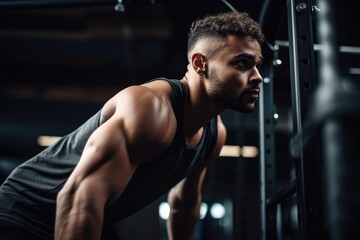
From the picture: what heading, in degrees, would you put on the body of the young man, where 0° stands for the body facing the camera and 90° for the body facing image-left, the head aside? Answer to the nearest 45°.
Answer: approximately 315°

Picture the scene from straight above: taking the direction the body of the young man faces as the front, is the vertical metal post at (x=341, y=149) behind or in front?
in front

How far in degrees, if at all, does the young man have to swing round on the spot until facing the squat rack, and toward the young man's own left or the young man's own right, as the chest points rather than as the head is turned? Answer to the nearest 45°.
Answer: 0° — they already face it
